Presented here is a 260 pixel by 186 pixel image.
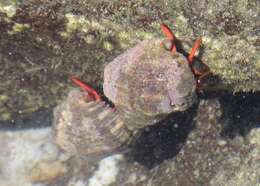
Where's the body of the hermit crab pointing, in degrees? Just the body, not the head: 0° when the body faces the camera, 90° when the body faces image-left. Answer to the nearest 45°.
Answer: approximately 225°
